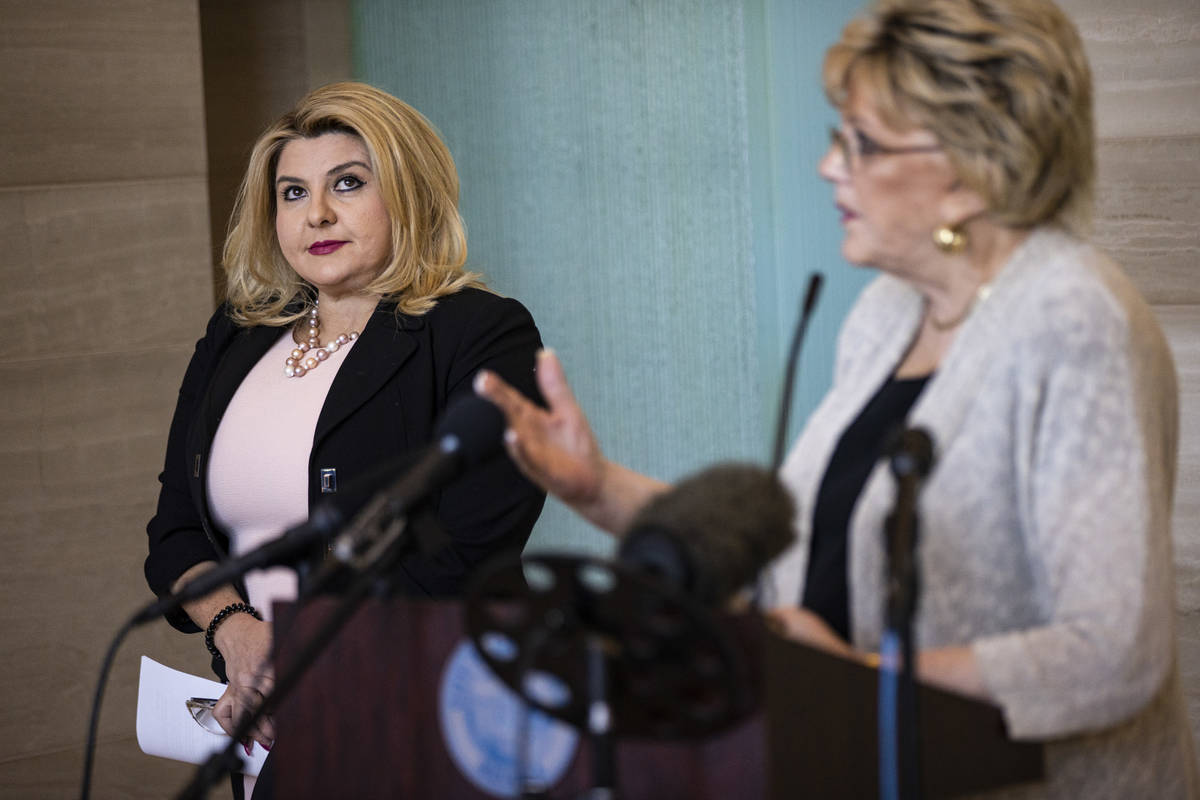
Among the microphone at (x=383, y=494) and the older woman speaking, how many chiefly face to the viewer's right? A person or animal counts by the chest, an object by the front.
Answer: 1

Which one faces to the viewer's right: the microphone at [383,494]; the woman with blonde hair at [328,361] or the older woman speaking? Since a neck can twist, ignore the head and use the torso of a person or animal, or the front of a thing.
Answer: the microphone

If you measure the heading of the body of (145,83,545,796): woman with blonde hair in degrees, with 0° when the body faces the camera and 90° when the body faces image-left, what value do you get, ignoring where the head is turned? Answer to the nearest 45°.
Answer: approximately 45°

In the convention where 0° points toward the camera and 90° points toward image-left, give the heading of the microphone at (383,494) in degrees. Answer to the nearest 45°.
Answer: approximately 270°

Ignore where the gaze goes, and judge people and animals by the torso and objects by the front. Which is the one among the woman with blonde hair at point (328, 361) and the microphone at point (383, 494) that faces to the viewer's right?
the microphone
